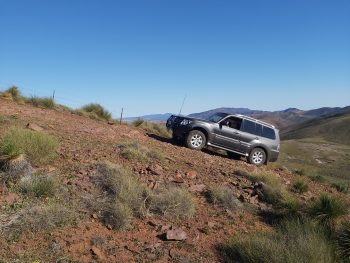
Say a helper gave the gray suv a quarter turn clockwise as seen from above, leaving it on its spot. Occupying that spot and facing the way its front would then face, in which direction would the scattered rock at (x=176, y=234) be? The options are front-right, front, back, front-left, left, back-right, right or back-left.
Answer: back-left

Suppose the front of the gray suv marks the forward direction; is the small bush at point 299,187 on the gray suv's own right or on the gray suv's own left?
on the gray suv's own left

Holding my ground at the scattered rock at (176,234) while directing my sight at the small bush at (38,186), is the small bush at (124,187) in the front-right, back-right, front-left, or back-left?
front-right

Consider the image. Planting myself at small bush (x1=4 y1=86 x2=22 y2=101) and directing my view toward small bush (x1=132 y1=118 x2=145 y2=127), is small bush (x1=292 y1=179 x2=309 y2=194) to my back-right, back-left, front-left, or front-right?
front-right

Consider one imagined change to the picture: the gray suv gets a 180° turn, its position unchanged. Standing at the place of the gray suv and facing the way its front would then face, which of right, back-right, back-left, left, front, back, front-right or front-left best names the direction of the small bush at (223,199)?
back-right

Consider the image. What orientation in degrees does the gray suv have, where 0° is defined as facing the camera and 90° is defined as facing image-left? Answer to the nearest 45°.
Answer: approximately 45°

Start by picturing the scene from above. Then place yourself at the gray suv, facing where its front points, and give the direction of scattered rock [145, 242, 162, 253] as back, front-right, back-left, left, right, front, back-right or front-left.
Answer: front-left

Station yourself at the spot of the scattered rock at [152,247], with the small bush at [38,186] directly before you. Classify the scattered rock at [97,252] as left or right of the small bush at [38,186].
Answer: left

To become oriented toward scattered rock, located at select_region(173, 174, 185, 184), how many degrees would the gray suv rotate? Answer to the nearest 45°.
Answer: approximately 45° to its left

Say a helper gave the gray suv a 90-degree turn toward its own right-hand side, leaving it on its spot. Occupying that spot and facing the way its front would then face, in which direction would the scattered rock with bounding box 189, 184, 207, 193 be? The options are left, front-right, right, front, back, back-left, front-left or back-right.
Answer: back-left

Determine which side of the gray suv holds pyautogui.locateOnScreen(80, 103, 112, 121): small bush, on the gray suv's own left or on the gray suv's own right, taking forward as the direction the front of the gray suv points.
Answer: on the gray suv's own right

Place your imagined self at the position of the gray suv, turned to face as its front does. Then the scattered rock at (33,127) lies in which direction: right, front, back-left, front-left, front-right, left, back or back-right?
front

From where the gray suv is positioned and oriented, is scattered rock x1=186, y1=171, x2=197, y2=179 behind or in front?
in front
